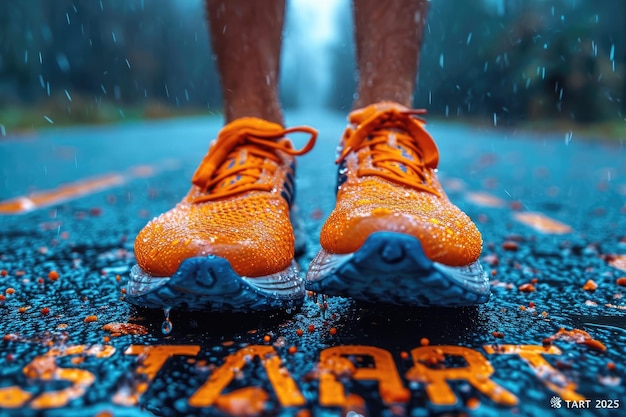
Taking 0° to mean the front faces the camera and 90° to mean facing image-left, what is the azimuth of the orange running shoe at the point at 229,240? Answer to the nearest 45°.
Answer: approximately 0°

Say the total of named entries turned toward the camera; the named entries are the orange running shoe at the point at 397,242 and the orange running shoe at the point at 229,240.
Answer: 2

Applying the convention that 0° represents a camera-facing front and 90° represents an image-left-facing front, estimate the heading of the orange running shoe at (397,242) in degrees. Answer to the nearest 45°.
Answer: approximately 0°
